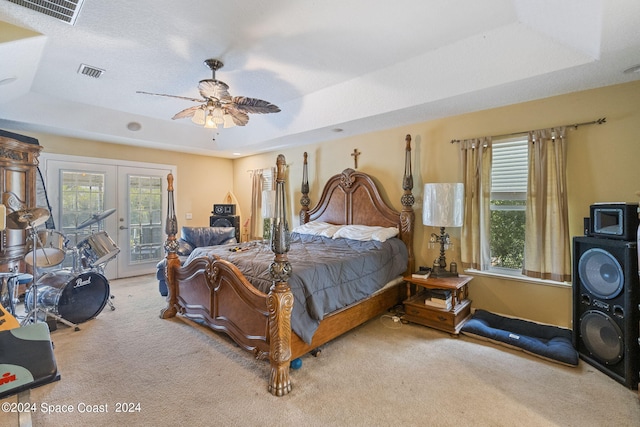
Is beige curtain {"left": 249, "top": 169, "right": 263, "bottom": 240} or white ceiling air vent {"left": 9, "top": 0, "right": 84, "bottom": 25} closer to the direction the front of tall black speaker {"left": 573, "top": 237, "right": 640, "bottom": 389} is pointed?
the white ceiling air vent

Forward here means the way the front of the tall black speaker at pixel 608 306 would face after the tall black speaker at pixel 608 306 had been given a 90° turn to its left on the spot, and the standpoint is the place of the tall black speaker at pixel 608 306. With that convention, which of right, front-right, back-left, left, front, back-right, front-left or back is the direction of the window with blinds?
back

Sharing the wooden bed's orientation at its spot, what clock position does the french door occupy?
The french door is roughly at 3 o'clock from the wooden bed.

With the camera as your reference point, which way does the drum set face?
facing the viewer and to the right of the viewer

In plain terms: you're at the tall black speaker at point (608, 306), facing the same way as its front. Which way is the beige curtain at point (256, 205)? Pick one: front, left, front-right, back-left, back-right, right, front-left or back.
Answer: front-right

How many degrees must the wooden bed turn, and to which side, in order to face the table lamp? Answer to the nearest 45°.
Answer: approximately 135° to its left

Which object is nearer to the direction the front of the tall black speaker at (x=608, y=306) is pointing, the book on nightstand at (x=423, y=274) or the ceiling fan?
the ceiling fan

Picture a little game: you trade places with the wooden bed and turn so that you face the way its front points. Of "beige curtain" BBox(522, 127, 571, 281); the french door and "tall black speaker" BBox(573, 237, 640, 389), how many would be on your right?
1

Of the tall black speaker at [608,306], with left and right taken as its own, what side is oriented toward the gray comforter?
front

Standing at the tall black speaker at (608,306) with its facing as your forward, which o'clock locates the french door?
The french door is roughly at 1 o'clock from the tall black speaker.

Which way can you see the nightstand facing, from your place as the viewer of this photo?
facing the viewer and to the left of the viewer

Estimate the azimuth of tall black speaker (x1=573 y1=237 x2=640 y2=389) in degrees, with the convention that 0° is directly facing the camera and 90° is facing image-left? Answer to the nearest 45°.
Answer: approximately 45°

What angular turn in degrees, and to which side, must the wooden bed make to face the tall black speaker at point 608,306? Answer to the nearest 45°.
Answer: approximately 135° to its left
